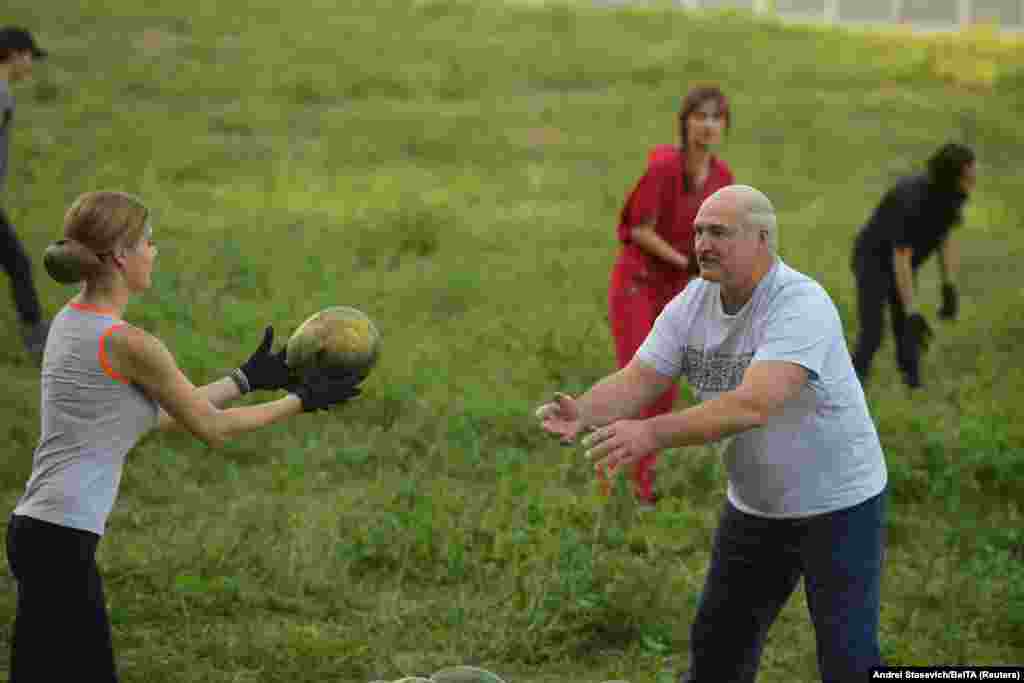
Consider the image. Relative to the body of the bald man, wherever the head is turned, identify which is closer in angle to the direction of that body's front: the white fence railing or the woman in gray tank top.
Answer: the woman in gray tank top

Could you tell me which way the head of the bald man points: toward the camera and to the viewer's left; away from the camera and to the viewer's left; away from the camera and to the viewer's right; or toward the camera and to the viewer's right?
toward the camera and to the viewer's left

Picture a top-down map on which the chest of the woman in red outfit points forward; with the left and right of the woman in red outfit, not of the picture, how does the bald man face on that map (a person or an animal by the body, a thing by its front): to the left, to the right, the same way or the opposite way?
to the right

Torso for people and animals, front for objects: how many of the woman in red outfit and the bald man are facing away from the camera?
0

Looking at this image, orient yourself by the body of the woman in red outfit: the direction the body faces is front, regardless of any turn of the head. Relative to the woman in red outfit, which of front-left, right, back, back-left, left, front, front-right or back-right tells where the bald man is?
front-right

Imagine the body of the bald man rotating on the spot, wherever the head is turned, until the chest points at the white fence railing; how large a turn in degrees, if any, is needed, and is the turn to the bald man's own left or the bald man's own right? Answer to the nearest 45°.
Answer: approximately 135° to the bald man's own right

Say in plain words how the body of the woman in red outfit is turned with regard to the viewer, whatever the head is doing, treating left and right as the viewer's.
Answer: facing the viewer and to the right of the viewer

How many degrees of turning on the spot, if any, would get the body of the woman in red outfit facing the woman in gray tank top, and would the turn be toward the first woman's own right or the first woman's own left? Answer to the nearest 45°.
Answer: approximately 90° to the first woman's own right

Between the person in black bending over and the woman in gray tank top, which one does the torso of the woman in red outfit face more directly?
the woman in gray tank top

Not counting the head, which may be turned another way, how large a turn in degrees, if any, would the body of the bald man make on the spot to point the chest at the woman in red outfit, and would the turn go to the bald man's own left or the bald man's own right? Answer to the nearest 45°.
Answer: approximately 135° to the bald man's own right

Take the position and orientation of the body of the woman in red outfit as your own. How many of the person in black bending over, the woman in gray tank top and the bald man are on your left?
1

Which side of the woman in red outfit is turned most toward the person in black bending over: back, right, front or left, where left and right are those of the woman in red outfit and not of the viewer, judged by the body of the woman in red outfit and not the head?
left

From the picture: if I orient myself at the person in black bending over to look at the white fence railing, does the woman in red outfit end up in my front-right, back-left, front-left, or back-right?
back-left

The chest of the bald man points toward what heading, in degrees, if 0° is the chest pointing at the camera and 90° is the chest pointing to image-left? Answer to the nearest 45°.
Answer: approximately 45°
